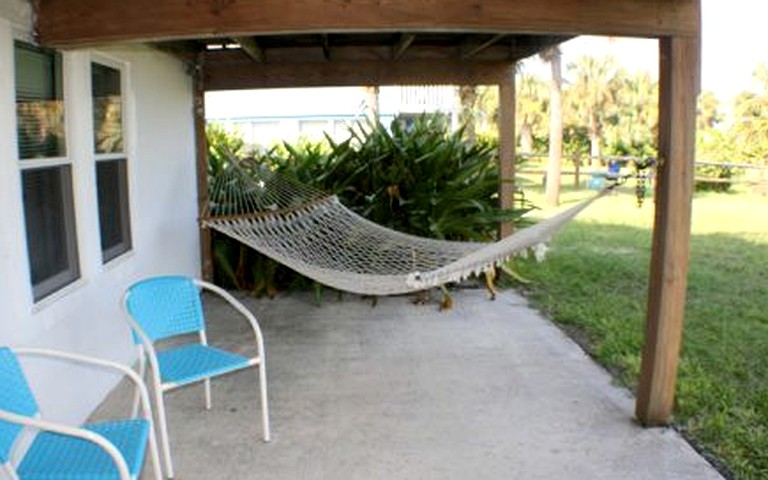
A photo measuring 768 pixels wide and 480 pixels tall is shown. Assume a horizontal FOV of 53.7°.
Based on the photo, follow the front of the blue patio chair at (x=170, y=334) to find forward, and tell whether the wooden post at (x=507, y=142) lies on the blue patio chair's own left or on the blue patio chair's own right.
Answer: on the blue patio chair's own left

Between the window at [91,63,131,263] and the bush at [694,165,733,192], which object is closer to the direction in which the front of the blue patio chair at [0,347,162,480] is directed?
the bush

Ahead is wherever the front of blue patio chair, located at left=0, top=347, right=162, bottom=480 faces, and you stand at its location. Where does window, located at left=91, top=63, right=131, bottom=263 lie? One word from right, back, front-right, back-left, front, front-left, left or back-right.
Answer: back-left

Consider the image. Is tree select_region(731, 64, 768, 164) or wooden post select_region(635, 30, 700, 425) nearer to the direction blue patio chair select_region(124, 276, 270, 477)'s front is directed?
the wooden post

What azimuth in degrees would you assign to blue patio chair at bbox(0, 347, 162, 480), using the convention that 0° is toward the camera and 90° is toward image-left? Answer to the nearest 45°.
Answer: approximately 315°

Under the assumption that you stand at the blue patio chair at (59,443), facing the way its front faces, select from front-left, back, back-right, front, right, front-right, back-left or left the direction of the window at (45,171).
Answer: back-left

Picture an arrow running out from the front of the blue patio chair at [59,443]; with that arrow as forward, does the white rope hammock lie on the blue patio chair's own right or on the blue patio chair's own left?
on the blue patio chair's own left

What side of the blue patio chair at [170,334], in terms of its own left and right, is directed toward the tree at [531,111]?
left

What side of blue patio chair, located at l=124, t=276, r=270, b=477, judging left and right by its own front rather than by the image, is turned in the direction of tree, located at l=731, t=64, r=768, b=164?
left

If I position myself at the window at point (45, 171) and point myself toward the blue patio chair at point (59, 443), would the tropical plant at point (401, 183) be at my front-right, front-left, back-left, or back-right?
back-left

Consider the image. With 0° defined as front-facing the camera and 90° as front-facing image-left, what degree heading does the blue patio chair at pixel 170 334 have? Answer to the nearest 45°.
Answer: approximately 315°

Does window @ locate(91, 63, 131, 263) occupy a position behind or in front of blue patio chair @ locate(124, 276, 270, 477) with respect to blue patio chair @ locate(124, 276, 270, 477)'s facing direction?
behind

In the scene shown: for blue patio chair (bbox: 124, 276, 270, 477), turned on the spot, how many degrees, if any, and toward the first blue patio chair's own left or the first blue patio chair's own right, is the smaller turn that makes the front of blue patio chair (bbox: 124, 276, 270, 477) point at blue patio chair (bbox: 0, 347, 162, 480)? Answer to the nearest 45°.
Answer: approximately 45° to the first blue patio chair's own right
